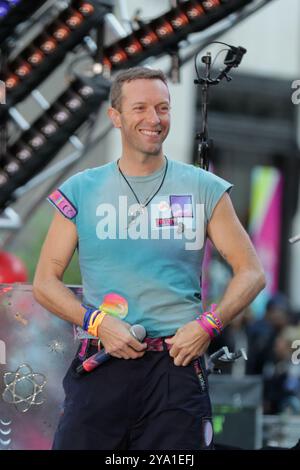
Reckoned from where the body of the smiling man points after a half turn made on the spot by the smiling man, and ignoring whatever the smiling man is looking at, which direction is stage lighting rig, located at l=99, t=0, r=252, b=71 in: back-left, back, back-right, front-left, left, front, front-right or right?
front

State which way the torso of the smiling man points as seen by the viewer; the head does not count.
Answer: toward the camera

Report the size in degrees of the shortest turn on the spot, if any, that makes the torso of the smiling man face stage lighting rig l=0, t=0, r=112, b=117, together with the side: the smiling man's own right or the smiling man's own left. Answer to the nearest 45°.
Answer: approximately 180°

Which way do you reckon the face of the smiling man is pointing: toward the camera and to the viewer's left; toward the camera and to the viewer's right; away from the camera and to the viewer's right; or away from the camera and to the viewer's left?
toward the camera and to the viewer's right

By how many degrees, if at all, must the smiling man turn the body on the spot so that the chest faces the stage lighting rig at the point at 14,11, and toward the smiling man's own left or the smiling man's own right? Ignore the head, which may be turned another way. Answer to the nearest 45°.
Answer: approximately 180°
